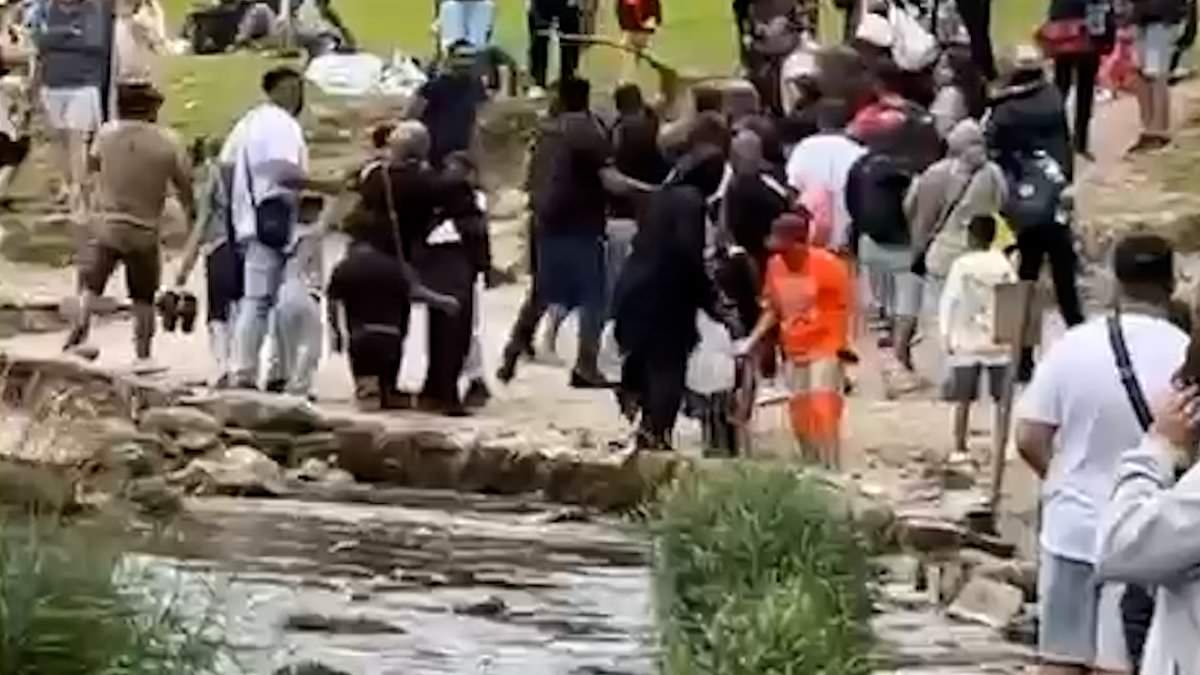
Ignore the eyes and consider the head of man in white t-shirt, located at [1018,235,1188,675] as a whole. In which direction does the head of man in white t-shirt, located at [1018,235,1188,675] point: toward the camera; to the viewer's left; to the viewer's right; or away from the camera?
away from the camera

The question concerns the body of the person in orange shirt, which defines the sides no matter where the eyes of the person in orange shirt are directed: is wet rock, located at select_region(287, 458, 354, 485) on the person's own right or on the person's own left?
on the person's own right

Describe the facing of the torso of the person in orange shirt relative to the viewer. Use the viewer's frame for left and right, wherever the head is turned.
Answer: facing the viewer and to the left of the viewer

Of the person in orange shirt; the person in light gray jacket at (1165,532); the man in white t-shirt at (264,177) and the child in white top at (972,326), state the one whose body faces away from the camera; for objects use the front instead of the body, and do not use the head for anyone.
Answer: the child in white top

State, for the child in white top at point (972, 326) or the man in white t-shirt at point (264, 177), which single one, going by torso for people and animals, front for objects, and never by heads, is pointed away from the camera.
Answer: the child in white top

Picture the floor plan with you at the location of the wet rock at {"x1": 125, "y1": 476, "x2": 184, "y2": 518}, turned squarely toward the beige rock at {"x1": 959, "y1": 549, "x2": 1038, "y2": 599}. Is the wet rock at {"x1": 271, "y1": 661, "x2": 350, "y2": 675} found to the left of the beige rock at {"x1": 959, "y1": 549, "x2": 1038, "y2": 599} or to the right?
right

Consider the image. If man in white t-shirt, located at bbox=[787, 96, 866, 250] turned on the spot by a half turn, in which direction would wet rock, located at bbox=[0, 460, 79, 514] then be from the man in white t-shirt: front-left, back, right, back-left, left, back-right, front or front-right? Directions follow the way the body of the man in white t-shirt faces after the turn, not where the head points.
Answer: front-right

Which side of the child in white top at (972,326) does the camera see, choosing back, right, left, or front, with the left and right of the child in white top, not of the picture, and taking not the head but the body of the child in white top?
back

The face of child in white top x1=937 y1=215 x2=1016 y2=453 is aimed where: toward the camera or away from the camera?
away from the camera

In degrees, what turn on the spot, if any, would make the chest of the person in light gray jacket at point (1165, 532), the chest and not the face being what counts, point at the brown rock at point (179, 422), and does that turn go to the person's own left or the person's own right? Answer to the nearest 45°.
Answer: approximately 45° to the person's own left

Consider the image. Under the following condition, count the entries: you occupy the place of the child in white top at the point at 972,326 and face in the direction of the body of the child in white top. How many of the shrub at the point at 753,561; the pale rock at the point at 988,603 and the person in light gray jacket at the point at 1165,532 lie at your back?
3

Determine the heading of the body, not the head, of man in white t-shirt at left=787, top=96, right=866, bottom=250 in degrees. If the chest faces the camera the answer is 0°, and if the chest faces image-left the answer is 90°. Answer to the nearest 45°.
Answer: approximately 180°

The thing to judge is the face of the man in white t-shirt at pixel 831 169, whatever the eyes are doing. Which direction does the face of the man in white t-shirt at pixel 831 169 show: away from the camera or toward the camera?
away from the camera

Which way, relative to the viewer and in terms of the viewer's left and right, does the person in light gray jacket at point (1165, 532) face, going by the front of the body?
facing to the left of the viewer
